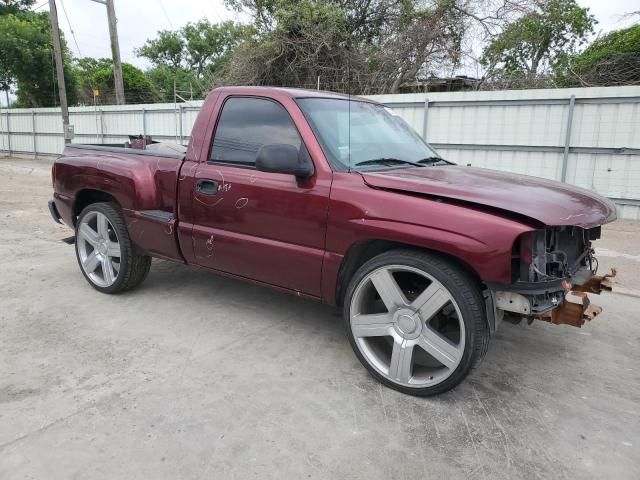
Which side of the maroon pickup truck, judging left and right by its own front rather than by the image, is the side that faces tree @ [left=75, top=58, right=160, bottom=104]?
back

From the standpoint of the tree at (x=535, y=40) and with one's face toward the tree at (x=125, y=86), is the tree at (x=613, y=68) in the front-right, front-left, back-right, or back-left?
back-left

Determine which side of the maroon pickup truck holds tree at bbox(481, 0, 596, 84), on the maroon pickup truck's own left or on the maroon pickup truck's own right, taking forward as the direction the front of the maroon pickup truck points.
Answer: on the maroon pickup truck's own left

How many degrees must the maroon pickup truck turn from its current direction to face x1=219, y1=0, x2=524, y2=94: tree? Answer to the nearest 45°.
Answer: approximately 135° to its left

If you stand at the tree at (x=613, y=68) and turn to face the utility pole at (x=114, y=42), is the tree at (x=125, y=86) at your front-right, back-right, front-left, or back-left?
front-right

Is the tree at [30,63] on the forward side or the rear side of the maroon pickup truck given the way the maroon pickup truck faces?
on the rear side

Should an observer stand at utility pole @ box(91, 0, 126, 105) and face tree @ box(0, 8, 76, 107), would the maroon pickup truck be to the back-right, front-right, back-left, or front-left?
back-left

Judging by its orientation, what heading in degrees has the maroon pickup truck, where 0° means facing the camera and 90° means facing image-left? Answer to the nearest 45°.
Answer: approximately 315°

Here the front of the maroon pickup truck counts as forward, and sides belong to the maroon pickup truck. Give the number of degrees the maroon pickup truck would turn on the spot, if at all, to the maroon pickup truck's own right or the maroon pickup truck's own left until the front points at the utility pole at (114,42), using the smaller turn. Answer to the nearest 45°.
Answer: approximately 180°

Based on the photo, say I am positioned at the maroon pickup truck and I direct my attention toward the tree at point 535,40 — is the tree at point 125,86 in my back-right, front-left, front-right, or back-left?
front-left
